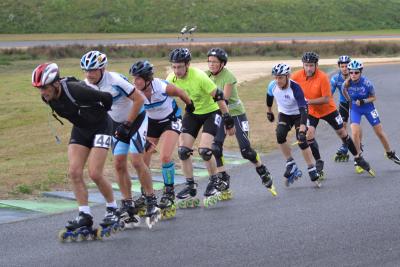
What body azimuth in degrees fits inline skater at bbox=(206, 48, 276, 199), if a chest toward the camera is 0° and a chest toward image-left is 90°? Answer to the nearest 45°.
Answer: approximately 45°

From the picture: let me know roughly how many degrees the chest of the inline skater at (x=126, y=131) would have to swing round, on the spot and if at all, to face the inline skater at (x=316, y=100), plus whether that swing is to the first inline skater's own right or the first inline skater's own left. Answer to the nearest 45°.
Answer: approximately 180°

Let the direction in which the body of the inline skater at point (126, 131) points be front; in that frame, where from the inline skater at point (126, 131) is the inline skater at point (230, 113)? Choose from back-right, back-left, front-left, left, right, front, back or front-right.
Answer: back

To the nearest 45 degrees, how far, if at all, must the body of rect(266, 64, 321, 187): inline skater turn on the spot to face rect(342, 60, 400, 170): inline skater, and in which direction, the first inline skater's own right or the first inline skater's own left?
approximately 180°

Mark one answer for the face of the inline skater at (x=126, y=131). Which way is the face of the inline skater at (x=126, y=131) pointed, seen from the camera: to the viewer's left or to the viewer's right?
to the viewer's left

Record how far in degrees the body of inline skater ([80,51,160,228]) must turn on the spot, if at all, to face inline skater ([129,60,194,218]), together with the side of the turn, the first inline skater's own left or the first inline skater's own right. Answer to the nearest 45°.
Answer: approximately 180°

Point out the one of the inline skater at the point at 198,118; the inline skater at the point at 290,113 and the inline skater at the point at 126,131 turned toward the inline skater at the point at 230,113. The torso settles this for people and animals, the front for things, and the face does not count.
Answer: the inline skater at the point at 290,113

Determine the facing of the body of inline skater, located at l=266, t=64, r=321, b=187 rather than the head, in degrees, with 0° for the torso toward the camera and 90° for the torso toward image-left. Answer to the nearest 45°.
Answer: approximately 45°
